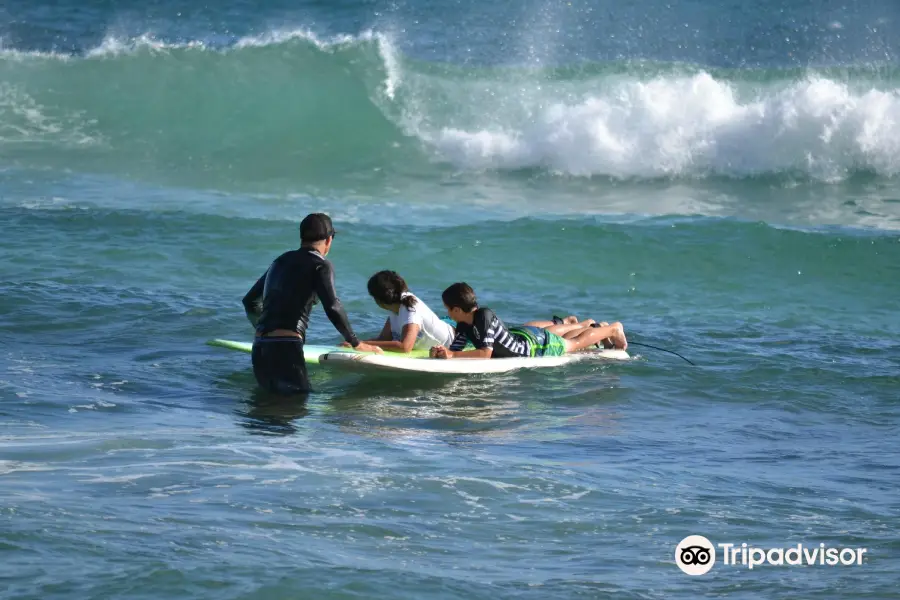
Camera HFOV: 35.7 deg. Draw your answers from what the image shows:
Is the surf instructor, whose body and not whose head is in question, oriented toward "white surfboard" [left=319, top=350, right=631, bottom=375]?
yes

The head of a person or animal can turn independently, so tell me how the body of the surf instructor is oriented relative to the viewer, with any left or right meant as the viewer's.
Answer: facing away from the viewer and to the right of the viewer

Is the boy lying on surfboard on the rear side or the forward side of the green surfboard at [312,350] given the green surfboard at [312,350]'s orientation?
on the rear side

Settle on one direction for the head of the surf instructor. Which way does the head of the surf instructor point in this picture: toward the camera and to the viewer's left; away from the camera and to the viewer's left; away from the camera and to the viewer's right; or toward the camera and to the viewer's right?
away from the camera and to the viewer's right

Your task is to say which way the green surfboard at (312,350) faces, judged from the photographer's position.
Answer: facing to the left of the viewer

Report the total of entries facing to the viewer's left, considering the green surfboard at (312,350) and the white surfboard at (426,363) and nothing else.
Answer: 2

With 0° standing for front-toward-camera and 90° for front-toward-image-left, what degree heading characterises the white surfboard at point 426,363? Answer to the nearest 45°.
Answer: approximately 90°

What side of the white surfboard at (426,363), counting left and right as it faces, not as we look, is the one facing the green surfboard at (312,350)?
front

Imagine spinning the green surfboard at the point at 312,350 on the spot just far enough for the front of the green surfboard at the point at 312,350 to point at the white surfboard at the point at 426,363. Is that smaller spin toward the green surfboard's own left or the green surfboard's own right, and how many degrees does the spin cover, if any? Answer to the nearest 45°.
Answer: approximately 180°

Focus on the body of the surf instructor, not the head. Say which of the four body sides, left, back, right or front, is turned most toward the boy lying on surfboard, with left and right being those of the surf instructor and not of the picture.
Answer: front
